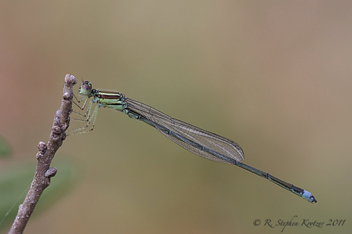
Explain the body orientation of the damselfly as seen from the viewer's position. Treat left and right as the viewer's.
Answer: facing to the left of the viewer
